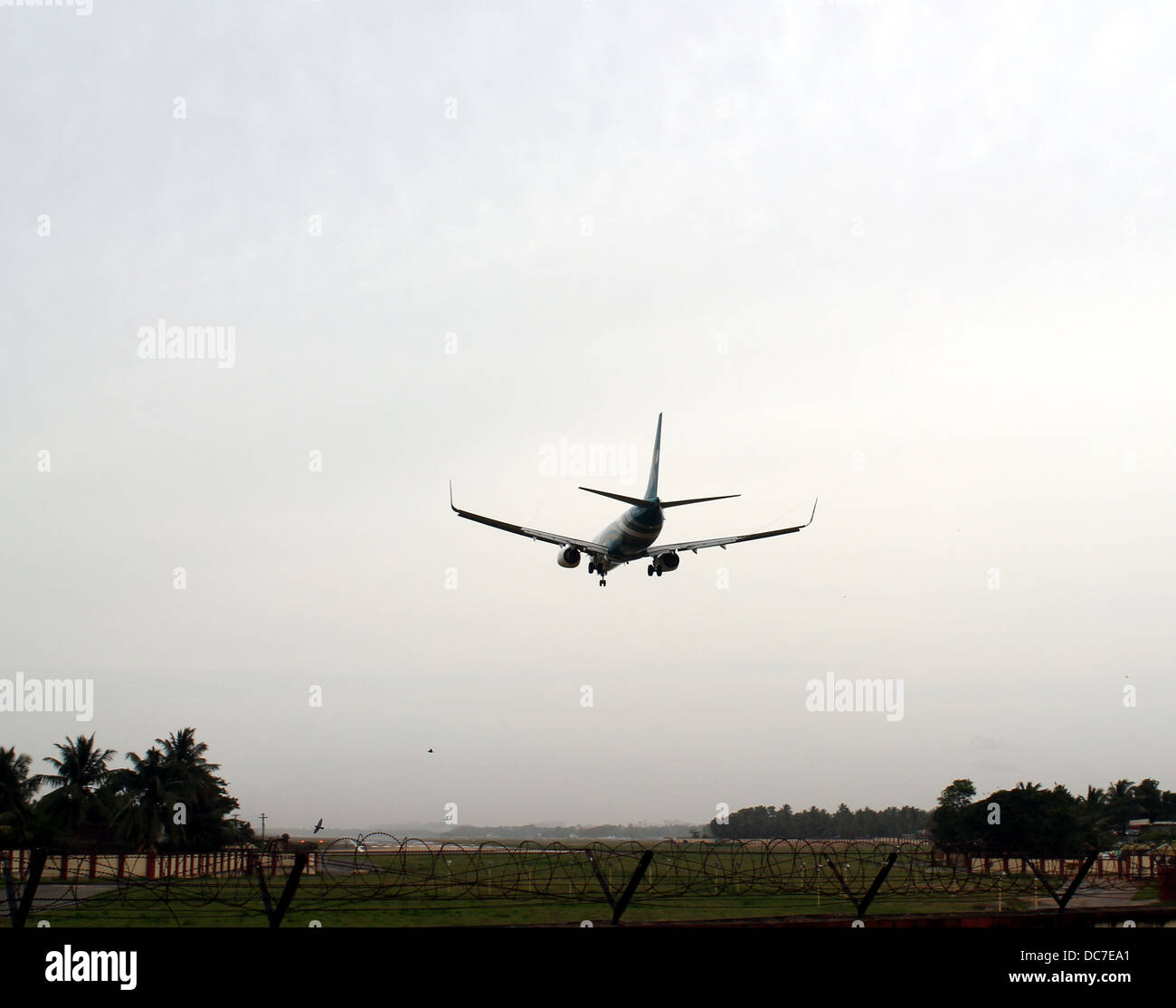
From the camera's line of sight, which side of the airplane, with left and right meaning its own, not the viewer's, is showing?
back
